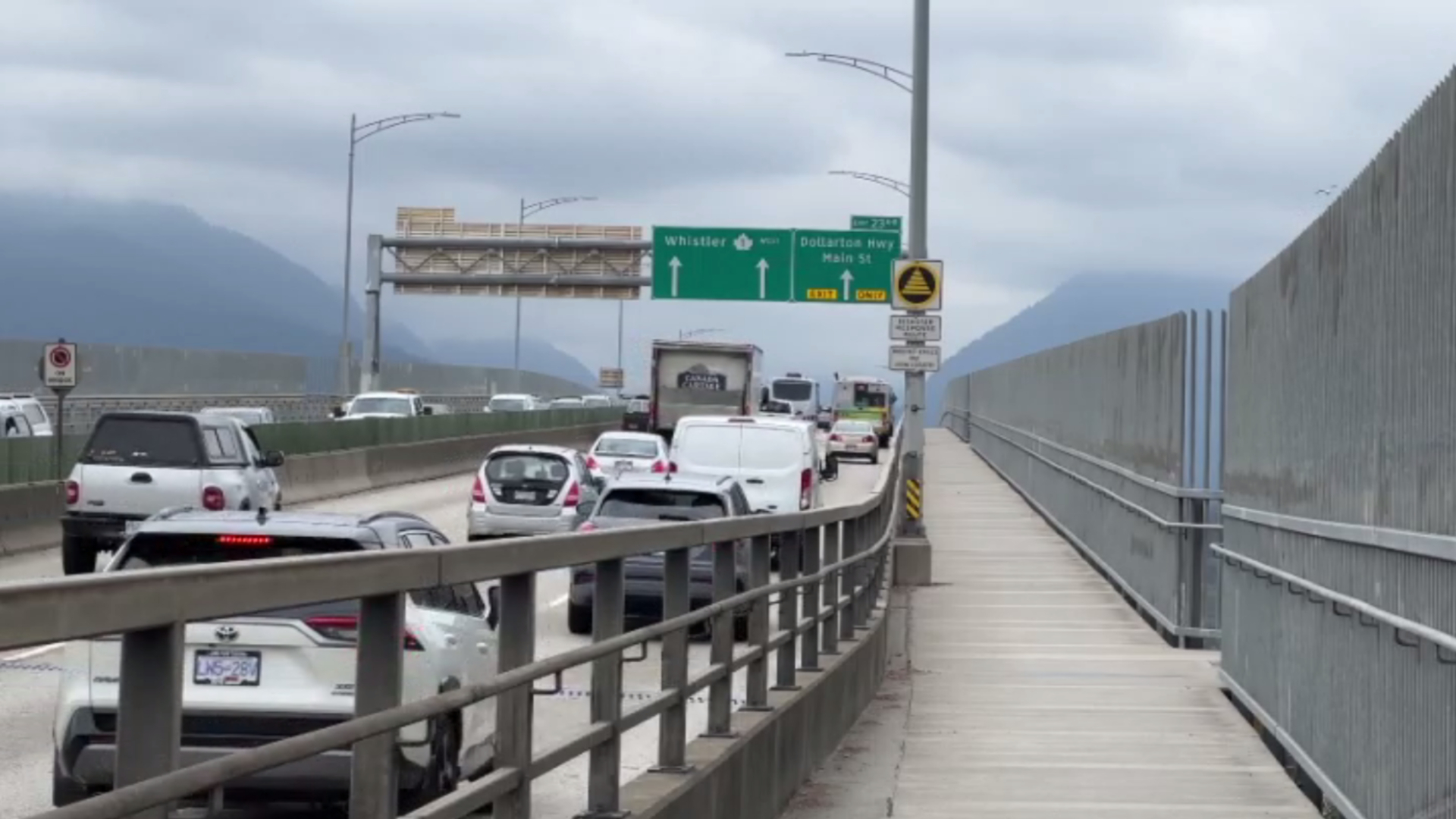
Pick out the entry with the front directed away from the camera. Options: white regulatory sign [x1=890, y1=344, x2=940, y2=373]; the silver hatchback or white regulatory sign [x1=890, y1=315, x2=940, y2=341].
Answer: the silver hatchback

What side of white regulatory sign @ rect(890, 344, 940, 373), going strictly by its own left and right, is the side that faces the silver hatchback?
right

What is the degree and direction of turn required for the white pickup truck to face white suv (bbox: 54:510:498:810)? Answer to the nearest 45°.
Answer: approximately 135° to its right

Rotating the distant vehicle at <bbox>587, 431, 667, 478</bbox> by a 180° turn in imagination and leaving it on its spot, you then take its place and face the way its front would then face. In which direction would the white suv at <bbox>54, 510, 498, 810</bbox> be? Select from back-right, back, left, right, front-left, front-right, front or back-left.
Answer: front

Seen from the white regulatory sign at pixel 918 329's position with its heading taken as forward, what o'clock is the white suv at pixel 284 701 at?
The white suv is roughly at 12 o'clock from the white regulatory sign.

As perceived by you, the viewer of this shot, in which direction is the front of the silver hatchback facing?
facing away from the viewer

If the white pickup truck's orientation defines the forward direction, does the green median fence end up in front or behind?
in front

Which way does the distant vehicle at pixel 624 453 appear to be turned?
away from the camera

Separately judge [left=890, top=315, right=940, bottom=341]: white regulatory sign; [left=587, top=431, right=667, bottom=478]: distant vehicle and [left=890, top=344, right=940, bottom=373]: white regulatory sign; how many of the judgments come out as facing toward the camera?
2

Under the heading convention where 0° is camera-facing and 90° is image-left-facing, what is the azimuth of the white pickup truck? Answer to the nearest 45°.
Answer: approximately 225°
